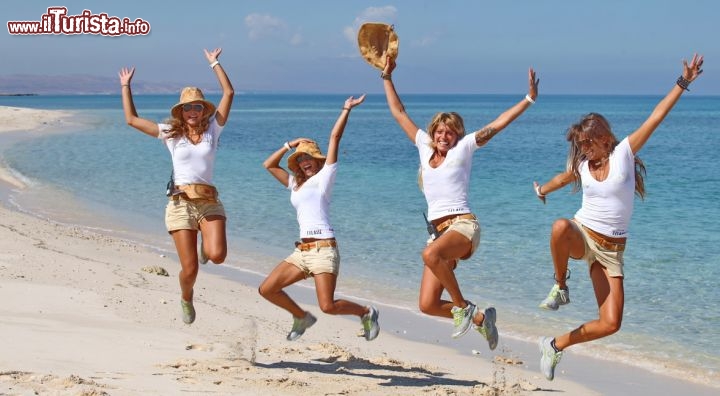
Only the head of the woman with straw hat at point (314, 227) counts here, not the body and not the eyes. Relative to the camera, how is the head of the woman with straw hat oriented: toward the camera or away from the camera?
toward the camera

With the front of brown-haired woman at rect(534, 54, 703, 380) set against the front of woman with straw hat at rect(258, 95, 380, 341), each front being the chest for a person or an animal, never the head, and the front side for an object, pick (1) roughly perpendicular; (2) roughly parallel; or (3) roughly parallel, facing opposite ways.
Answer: roughly parallel

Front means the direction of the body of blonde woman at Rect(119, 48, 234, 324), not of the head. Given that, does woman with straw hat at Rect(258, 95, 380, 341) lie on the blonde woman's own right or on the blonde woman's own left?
on the blonde woman's own left

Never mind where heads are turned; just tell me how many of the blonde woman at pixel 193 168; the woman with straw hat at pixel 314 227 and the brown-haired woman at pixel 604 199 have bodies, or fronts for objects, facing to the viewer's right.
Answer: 0

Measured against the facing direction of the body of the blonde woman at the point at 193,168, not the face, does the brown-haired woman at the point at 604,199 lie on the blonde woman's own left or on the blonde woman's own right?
on the blonde woman's own left

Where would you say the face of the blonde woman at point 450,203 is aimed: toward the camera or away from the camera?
toward the camera

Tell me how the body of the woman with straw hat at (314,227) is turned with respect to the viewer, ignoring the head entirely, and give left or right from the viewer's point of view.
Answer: facing the viewer and to the left of the viewer

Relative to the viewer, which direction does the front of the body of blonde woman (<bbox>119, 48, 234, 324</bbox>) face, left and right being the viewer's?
facing the viewer

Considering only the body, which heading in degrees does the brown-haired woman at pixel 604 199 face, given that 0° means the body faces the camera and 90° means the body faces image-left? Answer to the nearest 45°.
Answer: approximately 45°

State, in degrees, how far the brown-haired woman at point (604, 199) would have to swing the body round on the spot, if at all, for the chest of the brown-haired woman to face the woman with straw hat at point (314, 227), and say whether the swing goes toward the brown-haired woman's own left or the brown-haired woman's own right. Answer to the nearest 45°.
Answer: approximately 45° to the brown-haired woman's own right

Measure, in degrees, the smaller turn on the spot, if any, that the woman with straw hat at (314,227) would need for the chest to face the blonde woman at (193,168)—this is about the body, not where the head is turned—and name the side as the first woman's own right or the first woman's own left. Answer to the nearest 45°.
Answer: approximately 45° to the first woman's own right

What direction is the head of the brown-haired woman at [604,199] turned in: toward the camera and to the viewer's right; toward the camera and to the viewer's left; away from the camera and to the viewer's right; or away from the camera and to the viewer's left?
toward the camera and to the viewer's left

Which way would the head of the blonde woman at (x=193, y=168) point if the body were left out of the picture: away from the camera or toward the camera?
toward the camera

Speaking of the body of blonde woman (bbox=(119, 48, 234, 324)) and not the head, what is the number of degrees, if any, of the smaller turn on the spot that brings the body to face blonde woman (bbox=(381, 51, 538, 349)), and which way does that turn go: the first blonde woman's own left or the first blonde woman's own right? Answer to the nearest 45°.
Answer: approximately 45° to the first blonde woman's own left

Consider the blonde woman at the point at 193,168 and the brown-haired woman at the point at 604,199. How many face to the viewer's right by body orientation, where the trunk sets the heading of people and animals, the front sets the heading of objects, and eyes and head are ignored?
0

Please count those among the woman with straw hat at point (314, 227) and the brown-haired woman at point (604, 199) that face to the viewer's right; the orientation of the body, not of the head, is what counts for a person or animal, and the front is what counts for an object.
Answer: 0
